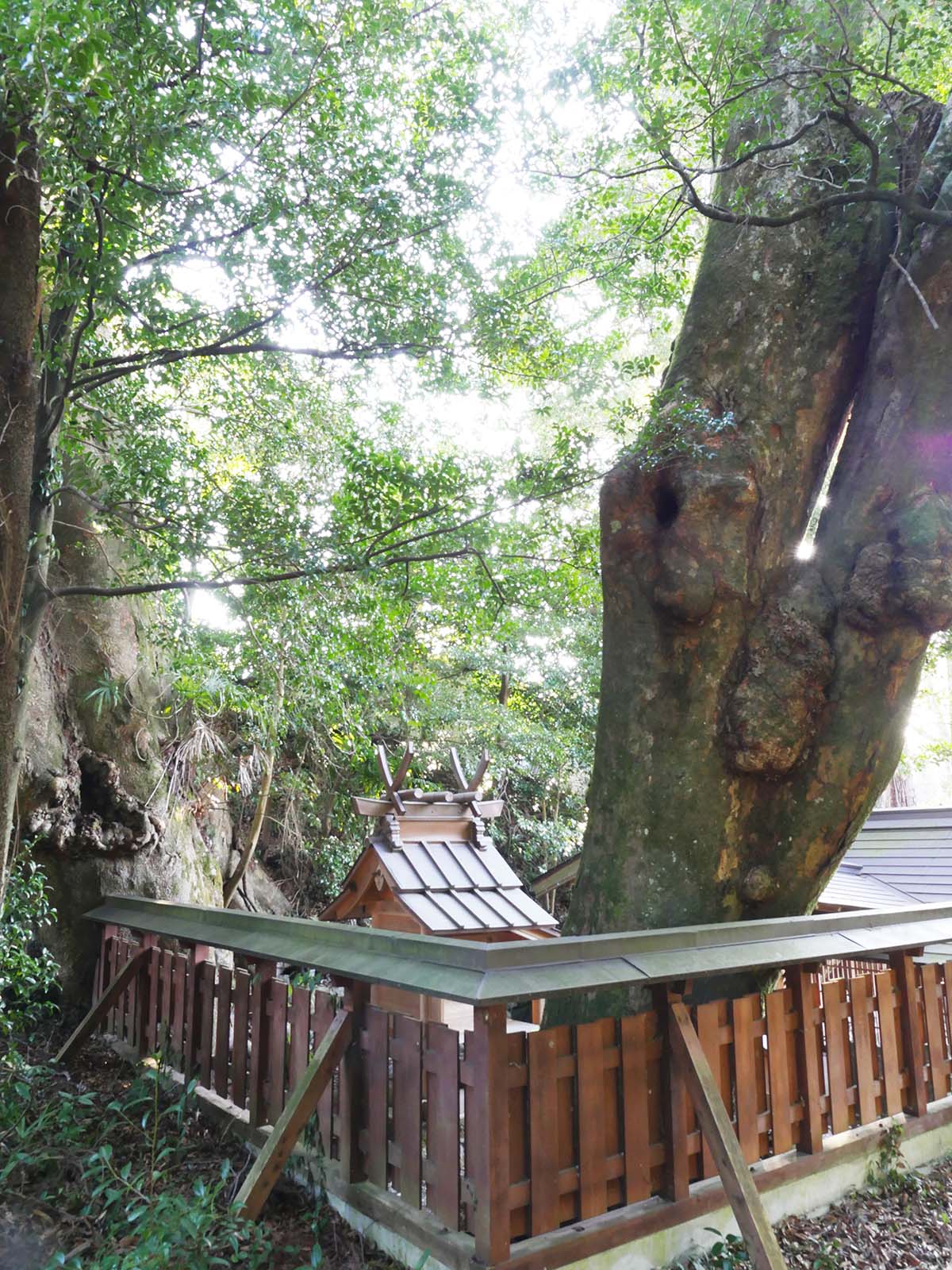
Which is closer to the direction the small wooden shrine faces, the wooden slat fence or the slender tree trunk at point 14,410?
the wooden slat fence

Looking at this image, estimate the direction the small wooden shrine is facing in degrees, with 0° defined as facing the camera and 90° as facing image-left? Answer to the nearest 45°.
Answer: approximately 315°

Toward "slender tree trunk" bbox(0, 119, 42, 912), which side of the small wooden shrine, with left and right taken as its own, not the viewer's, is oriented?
right
